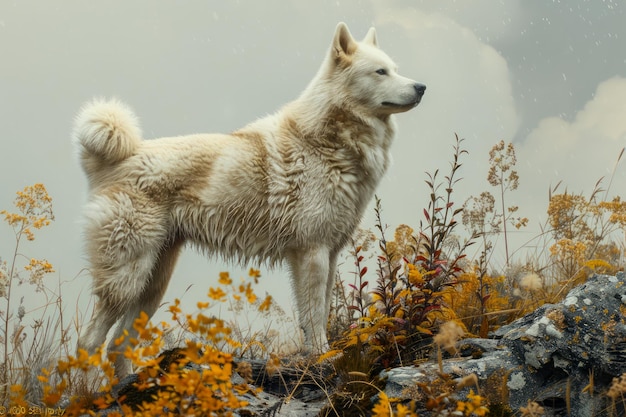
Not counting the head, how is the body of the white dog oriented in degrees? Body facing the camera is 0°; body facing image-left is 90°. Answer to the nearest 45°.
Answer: approximately 270°
